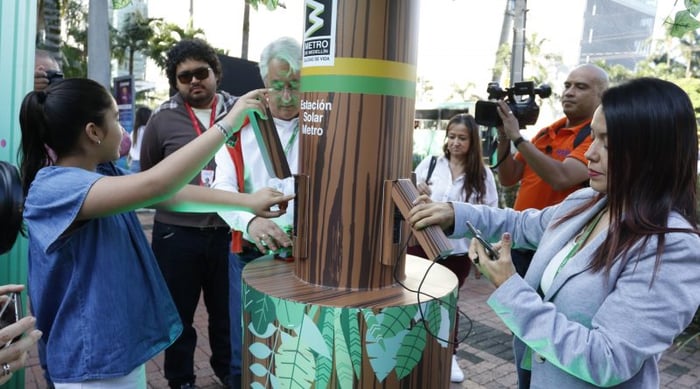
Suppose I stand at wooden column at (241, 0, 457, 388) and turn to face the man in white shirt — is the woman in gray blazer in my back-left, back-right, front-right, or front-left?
back-right

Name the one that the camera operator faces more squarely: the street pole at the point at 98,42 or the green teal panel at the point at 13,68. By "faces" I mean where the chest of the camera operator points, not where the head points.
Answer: the green teal panel

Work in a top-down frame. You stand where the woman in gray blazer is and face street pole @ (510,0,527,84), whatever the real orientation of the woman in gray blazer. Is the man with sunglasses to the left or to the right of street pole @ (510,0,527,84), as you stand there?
left

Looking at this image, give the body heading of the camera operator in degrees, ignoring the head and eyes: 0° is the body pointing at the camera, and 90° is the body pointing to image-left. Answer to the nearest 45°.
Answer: approximately 45°

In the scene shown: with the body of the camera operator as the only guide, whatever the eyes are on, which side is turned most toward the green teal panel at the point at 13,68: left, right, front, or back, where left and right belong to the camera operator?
front

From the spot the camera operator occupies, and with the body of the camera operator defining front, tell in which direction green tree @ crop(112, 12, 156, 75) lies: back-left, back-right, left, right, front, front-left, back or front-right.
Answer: right

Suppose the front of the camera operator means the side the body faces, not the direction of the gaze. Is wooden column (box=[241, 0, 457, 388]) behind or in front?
in front

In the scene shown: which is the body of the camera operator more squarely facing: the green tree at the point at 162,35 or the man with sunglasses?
the man with sunglasses

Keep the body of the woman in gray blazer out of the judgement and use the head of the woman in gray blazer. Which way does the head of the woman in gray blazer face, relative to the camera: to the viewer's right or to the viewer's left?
to the viewer's left

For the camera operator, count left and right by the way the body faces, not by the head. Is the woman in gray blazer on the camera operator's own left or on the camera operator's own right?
on the camera operator's own left

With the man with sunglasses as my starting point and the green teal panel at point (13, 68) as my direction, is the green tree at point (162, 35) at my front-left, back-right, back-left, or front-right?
back-right

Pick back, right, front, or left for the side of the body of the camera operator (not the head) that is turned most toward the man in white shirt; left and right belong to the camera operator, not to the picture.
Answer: front
